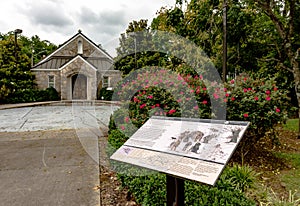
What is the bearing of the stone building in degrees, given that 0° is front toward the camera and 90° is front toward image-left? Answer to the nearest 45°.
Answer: approximately 0°

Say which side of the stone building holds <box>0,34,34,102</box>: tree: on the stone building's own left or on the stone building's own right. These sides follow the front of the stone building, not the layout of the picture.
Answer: on the stone building's own right

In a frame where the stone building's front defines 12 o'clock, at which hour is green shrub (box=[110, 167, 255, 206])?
The green shrub is roughly at 12 o'clock from the stone building.

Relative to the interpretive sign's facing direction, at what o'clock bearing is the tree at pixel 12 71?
The tree is roughly at 3 o'clock from the interpretive sign.

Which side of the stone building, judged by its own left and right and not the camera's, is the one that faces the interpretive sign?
front

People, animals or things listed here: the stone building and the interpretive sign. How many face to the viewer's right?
0
